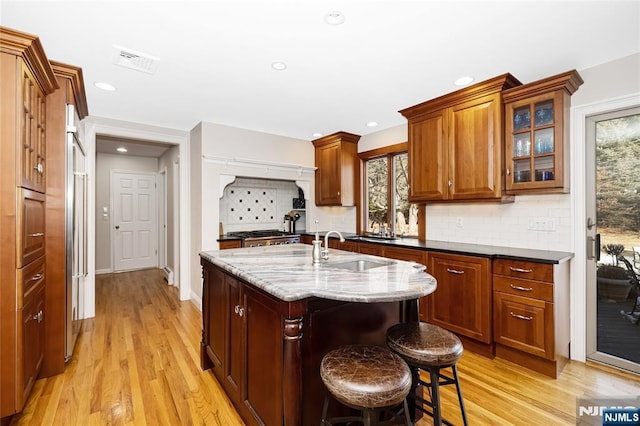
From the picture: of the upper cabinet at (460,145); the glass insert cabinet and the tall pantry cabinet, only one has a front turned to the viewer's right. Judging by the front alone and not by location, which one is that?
the tall pantry cabinet

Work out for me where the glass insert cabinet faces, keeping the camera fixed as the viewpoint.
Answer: facing the viewer and to the left of the viewer

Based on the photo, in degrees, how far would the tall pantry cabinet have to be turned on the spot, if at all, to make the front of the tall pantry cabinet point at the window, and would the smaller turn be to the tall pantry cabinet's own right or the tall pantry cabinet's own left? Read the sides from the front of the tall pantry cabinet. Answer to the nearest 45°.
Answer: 0° — it already faces it

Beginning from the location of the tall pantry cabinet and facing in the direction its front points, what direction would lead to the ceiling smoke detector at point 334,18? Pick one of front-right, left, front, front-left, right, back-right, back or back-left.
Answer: front-right

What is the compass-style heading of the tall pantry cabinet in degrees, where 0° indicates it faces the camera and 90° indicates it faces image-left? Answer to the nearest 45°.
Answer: approximately 270°

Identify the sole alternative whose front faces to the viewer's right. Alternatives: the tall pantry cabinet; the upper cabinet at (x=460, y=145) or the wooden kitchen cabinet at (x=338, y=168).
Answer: the tall pantry cabinet

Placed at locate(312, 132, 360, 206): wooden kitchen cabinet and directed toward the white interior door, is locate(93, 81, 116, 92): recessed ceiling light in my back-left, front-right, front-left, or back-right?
front-left

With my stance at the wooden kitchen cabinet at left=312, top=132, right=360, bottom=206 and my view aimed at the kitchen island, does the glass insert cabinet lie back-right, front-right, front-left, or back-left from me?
front-left

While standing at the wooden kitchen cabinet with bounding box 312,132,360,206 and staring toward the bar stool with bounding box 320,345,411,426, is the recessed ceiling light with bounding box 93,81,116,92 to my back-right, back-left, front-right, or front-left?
front-right

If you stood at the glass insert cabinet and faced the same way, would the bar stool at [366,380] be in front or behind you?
in front

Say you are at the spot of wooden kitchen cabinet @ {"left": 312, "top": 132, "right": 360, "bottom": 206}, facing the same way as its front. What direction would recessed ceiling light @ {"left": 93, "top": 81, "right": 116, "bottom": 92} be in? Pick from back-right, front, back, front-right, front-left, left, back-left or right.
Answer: front

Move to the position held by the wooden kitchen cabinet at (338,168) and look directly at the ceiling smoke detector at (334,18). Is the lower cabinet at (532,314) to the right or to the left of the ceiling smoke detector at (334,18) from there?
left

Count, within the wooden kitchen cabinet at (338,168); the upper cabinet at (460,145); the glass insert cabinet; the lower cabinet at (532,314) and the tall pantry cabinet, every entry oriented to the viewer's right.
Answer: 1

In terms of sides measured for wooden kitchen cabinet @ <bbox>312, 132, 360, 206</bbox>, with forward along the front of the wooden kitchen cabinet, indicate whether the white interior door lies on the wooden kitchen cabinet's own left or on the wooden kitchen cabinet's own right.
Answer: on the wooden kitchen cabinet's own right
